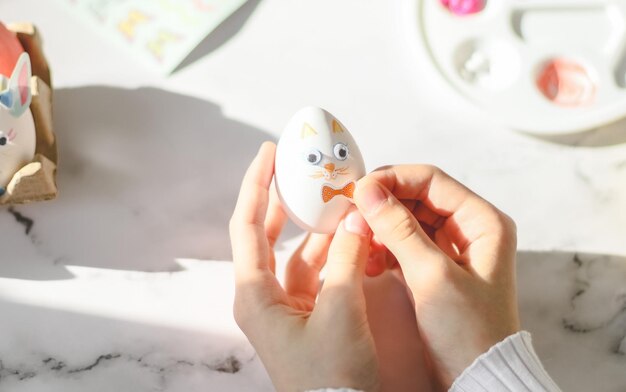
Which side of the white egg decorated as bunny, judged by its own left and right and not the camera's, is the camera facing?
front

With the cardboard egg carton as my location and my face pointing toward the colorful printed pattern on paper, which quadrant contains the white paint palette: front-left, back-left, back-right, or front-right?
front-right

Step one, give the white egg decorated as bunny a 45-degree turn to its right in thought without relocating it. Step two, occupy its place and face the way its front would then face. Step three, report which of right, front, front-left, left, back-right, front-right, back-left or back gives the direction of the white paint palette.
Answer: back-left
